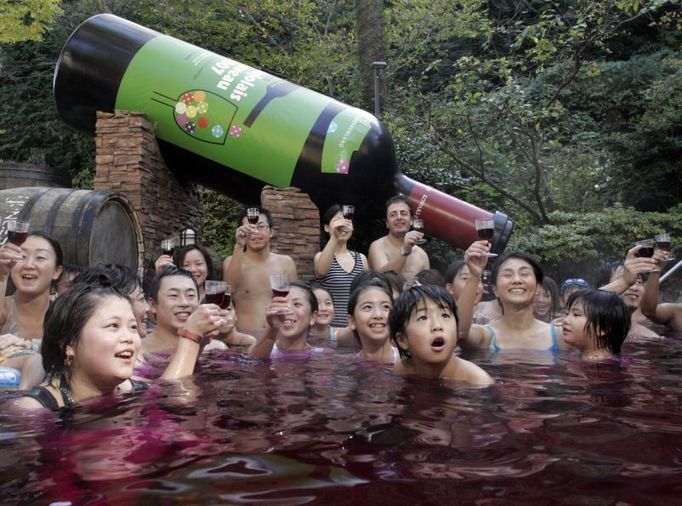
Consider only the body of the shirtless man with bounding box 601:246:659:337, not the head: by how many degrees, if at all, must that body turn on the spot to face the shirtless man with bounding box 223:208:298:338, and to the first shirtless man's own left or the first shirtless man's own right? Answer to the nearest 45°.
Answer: approximately 45° to the first shirtless man's own right

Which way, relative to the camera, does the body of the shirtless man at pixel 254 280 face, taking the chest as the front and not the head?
toward the camera

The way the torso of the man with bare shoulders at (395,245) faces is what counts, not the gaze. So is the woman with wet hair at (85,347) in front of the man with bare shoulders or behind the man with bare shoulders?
in front

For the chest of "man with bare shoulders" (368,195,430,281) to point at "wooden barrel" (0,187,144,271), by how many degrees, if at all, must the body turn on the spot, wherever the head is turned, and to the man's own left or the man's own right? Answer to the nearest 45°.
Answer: approximately 90° to the man's own right

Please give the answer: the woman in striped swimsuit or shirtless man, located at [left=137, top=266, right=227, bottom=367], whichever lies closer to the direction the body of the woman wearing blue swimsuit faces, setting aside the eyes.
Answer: the shirtless man

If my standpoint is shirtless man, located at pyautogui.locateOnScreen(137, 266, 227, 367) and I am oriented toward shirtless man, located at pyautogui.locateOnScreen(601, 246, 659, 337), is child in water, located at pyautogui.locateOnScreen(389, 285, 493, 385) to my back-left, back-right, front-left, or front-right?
front-right

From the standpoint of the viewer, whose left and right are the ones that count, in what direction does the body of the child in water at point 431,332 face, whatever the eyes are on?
facing the viewer and to the right of the viewer

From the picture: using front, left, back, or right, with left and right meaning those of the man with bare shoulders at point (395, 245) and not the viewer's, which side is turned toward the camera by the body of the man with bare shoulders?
front

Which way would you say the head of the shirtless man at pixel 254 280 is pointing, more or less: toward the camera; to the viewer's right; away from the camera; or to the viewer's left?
toward the camera

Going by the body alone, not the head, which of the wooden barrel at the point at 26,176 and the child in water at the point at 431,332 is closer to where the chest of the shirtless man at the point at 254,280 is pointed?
the child in water

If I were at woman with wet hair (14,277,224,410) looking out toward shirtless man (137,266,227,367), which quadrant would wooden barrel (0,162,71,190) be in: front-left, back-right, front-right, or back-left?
front-left

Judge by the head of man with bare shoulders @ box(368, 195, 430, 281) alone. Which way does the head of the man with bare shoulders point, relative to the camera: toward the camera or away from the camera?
toward the camera
